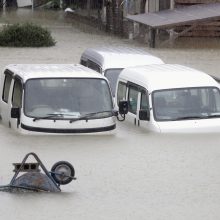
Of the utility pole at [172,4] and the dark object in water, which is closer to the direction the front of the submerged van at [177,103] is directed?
the dark object in water

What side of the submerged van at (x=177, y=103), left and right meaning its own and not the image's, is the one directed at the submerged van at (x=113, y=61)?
back

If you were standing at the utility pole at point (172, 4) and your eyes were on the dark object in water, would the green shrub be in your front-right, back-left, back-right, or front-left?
front-right

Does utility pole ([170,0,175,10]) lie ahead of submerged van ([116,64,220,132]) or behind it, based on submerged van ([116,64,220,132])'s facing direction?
behind

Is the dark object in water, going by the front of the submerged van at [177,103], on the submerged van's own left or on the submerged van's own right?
on the submerged van's own right

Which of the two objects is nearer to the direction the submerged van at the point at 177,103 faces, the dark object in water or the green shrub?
the dark object in water

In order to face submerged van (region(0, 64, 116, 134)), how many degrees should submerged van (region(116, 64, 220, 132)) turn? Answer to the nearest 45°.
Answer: approximately 135° to its right
